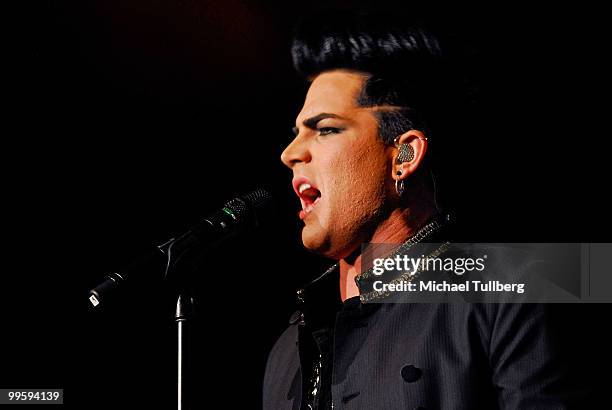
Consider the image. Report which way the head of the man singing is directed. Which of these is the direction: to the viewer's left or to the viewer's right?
to the viewer's left

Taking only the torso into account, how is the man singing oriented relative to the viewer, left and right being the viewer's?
facing the viewer and to the left of the viewer
